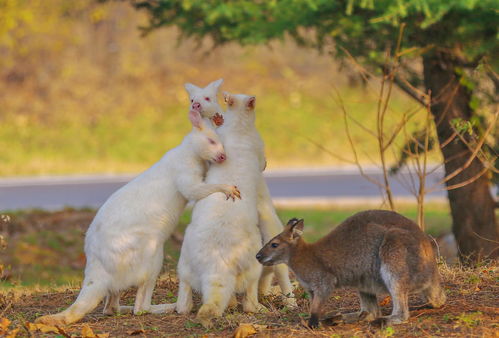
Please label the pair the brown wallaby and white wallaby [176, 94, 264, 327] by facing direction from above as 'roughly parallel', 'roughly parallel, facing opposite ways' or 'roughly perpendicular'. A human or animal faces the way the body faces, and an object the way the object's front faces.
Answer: roughly perpendicular

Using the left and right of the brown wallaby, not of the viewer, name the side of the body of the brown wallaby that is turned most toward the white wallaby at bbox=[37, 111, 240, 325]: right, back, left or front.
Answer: front

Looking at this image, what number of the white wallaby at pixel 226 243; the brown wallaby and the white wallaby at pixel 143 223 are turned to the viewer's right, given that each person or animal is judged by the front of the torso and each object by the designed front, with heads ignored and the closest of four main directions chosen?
1

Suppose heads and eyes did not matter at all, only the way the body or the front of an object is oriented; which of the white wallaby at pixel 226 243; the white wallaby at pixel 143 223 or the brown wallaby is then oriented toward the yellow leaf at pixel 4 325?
the brown wallaby

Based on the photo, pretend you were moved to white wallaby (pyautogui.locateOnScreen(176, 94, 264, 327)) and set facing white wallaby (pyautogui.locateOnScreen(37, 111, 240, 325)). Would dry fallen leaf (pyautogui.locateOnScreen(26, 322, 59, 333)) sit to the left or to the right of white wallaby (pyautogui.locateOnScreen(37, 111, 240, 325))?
left

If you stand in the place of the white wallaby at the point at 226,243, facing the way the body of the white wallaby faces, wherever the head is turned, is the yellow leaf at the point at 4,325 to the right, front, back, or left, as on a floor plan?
left

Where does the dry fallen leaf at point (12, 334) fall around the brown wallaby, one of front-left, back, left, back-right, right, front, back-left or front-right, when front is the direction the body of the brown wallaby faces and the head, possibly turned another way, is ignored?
front

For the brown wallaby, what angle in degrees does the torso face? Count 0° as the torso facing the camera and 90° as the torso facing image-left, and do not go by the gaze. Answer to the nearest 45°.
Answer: approximately 90°

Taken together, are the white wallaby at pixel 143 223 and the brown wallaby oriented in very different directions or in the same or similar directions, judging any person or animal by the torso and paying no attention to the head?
very different directions

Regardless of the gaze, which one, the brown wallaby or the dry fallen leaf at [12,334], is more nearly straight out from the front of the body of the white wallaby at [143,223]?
the brown wallaby

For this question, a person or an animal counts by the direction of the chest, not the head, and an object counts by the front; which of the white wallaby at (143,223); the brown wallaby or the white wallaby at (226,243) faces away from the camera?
the white wallaby at (226,243)

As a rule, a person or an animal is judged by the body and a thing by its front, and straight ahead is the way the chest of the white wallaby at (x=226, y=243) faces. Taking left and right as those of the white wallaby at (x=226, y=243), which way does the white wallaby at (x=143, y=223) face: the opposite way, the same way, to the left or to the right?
to the right

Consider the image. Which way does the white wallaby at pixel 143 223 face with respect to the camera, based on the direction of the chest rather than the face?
to the viewer's right

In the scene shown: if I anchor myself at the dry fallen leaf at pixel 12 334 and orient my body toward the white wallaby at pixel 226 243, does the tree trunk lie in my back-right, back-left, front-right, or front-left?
front-left

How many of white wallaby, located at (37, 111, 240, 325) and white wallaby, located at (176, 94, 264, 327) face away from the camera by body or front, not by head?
1

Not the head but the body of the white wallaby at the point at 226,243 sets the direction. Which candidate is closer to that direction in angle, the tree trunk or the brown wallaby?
the tree trunk

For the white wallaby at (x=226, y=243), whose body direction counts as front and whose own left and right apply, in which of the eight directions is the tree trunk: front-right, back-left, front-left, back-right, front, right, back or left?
front-right

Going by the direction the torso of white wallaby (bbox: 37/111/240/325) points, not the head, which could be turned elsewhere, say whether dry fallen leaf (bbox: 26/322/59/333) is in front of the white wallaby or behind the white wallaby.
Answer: behind

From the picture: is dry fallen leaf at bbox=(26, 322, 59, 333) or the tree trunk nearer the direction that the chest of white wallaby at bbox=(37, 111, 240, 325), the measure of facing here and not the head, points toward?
the tree trunk

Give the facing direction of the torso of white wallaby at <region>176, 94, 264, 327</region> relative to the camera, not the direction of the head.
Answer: away from the camera
